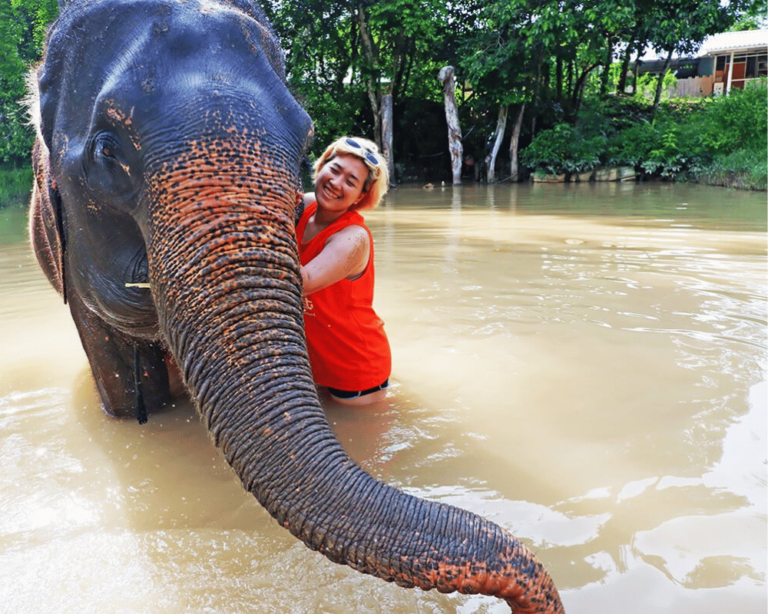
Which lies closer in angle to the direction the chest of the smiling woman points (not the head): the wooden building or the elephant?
the elephant

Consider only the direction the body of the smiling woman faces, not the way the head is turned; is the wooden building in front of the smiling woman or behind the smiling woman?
behind

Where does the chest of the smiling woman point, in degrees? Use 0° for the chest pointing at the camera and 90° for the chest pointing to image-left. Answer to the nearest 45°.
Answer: approximately 45°
